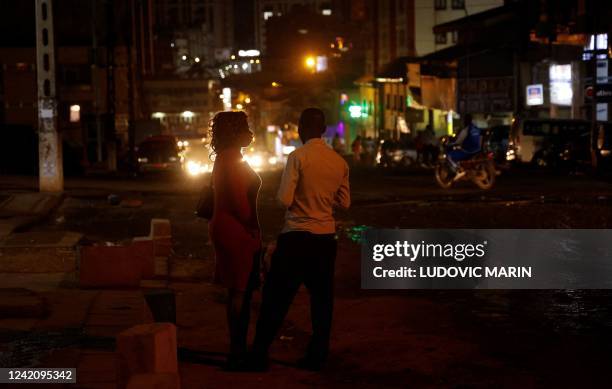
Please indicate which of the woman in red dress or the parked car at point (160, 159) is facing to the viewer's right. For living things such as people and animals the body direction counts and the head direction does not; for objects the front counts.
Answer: the woman in red dress

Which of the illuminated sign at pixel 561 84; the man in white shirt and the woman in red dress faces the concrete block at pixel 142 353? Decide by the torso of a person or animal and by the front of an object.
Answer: the illuminated sign

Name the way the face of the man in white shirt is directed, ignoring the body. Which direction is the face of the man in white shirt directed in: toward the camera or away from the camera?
away from the camera

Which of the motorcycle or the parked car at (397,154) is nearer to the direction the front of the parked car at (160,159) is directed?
the motorcycle

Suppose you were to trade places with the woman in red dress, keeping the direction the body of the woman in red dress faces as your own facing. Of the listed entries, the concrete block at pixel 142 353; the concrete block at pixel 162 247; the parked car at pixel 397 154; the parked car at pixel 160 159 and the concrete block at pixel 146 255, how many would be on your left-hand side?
4

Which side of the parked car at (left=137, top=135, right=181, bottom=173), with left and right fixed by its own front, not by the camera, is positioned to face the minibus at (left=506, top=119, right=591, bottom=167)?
left

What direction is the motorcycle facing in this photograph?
to the viewer's left

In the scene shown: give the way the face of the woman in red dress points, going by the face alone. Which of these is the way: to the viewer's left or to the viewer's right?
to the viewer's right

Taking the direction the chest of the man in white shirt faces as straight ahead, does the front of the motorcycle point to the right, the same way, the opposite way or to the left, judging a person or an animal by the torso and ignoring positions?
to the left

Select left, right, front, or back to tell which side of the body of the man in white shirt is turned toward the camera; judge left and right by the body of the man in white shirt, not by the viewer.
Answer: back

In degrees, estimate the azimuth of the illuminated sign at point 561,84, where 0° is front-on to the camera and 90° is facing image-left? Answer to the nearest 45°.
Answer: approximately 0°

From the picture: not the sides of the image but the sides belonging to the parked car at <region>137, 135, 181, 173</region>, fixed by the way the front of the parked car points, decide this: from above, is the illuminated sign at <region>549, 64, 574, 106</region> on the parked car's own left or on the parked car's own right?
on the parked car's own left
